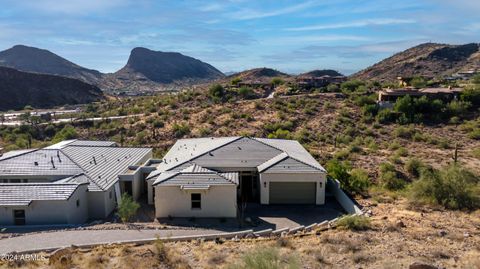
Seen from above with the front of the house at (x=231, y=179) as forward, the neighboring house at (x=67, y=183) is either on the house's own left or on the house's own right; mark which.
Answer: on the house's own right

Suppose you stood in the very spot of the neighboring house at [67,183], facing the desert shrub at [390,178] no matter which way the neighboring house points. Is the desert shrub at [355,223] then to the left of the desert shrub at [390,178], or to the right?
right

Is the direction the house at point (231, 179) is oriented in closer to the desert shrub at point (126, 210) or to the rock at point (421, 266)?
the rock

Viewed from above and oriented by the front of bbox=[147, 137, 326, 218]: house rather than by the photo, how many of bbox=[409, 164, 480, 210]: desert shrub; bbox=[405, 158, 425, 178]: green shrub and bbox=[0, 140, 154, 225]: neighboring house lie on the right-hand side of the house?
1

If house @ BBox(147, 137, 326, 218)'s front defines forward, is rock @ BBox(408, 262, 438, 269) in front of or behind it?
in front

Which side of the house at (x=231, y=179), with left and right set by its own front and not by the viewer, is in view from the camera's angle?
front

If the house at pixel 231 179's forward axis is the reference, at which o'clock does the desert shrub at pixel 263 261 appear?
The desert shrub is roughly at 12 o'clock from the house.

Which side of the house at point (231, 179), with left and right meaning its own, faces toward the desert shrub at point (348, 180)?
left

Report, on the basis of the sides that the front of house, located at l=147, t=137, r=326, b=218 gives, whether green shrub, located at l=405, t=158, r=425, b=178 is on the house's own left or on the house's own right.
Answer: on the house's own left
